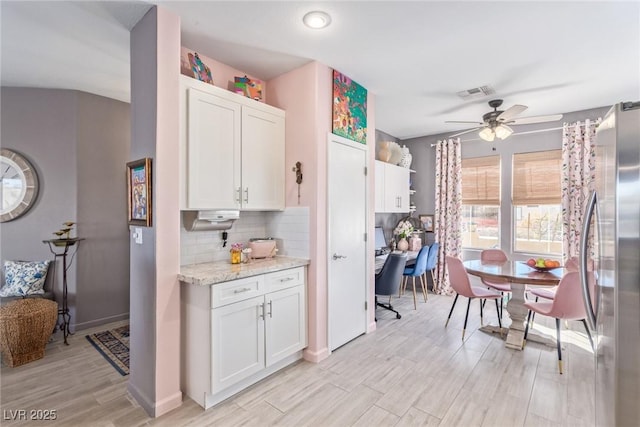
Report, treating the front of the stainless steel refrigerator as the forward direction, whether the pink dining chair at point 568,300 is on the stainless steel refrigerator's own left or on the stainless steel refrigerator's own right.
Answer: on the stainless steel refrigerator's own right

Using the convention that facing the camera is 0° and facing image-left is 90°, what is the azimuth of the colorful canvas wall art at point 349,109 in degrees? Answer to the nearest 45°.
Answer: approximately 315°

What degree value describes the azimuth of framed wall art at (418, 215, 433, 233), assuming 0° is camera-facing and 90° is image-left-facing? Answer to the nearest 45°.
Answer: approximately 0°

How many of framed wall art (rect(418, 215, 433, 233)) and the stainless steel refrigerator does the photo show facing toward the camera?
1

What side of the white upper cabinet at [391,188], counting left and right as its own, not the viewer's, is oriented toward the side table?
right

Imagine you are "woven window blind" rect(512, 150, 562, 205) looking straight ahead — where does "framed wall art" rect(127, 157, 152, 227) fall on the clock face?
The framed wall art is roughly at 1 o'clock from the woven window blind.

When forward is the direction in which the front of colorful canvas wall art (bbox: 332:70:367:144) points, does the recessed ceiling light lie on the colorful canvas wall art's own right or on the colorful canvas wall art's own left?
on the colorful canvas wall art's own right

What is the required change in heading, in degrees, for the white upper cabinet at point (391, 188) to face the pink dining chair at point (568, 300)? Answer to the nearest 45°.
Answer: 0° — it already faces it

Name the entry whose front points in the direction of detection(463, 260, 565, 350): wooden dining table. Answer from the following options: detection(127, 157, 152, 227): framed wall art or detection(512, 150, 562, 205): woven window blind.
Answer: the woven window blind

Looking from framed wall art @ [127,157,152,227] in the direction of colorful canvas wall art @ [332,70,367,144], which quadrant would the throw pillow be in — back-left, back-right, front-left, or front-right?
back-left

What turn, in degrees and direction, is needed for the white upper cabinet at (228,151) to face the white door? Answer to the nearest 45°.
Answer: approximately 45° to its left

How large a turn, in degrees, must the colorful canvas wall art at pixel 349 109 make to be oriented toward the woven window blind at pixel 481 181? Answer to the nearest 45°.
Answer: approximately 90° to its left

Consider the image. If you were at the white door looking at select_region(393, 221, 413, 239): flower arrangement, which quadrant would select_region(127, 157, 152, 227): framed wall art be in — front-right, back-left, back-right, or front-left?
back-left
